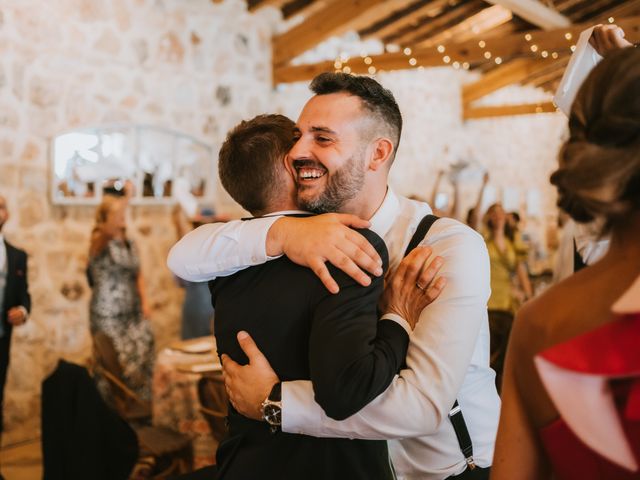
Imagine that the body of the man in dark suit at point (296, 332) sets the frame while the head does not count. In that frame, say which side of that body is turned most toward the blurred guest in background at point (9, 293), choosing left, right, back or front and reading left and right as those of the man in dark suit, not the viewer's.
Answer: left

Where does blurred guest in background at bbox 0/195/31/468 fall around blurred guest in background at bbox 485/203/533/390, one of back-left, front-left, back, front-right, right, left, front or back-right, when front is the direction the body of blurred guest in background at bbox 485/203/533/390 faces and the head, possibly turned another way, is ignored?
front-right

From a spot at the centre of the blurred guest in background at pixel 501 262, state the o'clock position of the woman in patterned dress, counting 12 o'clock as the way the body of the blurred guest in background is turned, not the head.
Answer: The woman in patterned dress is roughly at 2 o'clock from the blurred guest in background.

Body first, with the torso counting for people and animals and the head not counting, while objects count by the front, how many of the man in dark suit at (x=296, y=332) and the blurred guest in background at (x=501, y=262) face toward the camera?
1

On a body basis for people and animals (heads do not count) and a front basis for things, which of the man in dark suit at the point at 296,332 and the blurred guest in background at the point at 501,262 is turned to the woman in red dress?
the blurred guest in background

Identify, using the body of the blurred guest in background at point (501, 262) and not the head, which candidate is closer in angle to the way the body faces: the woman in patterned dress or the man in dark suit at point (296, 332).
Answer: the man in dark suit

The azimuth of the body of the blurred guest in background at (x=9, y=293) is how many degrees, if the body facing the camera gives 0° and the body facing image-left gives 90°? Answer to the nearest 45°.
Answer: approximately 0°

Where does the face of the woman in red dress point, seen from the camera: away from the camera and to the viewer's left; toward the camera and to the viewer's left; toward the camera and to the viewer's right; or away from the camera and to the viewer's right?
away from the camera and to the viewer's left

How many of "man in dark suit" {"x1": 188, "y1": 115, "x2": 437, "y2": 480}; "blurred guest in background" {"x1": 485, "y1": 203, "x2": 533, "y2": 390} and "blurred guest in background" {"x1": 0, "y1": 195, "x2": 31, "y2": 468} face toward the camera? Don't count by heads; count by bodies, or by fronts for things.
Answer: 2

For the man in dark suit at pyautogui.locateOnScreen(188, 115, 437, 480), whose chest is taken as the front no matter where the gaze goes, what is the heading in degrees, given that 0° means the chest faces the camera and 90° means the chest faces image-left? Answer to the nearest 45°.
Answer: approximately 225°

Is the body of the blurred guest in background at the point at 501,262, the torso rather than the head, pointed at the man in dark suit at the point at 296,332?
yes

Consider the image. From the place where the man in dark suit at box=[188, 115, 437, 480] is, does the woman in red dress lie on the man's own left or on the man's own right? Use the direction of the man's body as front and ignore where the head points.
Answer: on the man's own right

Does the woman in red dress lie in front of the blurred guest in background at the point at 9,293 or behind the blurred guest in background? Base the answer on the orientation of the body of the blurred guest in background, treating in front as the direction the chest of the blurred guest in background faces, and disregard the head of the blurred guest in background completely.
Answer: in front
